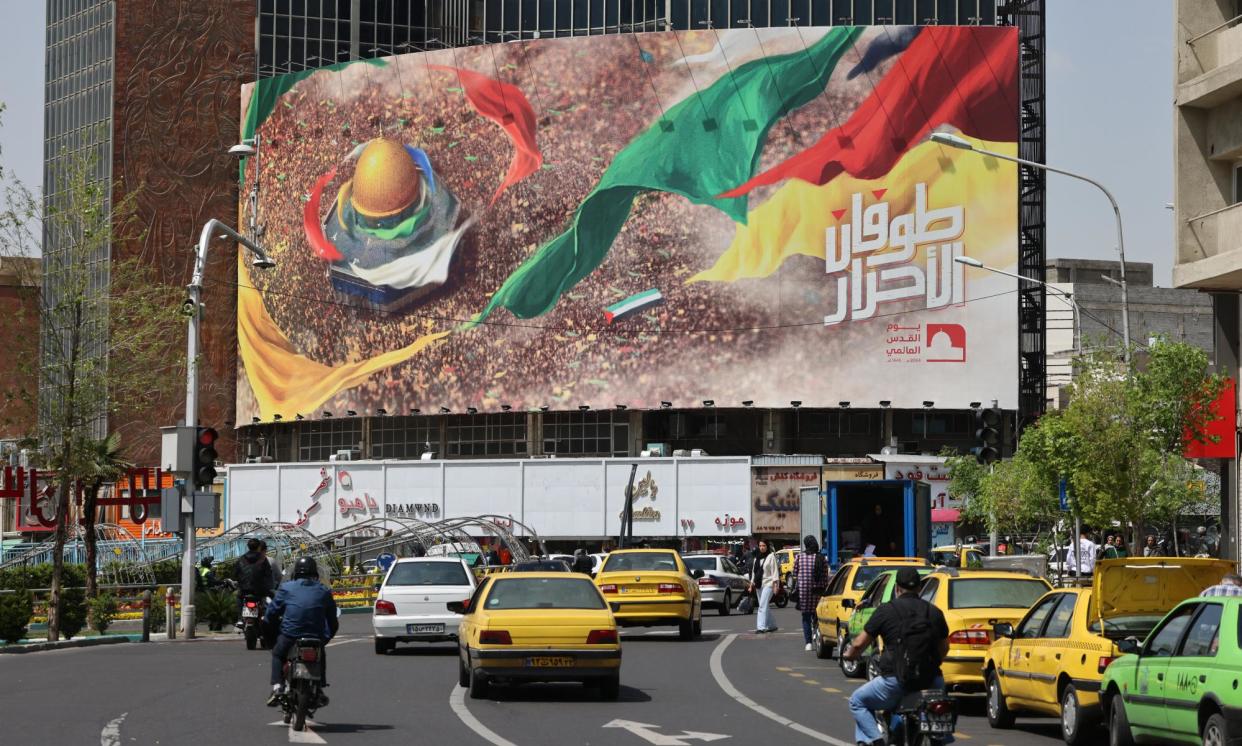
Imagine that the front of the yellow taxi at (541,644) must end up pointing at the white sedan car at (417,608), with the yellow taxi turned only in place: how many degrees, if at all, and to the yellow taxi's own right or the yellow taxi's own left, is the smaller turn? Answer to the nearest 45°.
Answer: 0° — it already faces it

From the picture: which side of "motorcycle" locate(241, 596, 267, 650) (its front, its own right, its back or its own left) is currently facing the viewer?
back

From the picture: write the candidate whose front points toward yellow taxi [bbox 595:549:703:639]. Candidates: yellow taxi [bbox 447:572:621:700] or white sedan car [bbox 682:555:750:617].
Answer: yellow taxi [bbox 447:572:621:700]

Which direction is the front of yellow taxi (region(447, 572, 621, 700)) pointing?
away from the camera

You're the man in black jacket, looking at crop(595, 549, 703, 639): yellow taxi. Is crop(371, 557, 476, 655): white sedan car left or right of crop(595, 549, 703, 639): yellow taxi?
right

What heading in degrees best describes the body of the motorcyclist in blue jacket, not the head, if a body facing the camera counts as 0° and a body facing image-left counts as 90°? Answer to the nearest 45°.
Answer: approximately 180°

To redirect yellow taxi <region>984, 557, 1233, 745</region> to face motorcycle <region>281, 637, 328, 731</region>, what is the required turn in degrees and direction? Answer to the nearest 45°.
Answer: approximately 45° to its left

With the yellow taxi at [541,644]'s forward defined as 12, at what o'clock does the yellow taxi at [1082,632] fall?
the yellow taxi at [1082,632] is roughly at 4 o'clock from the yellow taxi at [541,644].

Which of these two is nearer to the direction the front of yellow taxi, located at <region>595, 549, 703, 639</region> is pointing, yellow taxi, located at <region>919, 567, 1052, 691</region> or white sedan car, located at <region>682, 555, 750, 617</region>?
the white sedan car

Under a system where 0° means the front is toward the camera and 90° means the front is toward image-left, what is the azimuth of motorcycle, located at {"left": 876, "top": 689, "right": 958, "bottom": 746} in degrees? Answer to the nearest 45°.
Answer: approximately 135°

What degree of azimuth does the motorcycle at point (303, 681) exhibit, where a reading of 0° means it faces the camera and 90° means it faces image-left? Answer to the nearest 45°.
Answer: approximately 180°
